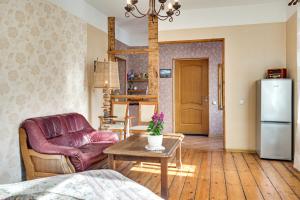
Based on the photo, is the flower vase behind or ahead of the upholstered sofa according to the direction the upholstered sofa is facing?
ahead

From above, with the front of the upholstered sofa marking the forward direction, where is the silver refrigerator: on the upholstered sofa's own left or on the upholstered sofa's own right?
on the upholstered sofa's own left

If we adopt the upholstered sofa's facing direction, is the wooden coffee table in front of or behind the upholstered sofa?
in front

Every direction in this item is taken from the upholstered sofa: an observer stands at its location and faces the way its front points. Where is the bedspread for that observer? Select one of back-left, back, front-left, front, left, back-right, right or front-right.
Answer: front-right

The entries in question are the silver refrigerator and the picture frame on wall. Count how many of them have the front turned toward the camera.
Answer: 2

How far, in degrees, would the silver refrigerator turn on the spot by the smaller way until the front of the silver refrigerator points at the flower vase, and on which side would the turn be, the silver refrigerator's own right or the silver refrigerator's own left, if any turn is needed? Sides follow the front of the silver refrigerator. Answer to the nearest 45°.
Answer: approximately 45° to the silver refrigerator's own right

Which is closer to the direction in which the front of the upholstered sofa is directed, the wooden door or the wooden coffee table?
the wooden coffee table

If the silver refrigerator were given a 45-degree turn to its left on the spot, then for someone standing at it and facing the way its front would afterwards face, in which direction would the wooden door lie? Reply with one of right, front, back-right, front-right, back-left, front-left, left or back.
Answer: back

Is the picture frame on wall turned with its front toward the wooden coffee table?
yes

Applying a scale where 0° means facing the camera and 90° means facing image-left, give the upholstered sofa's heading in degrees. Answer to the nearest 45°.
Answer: approximately 315°
